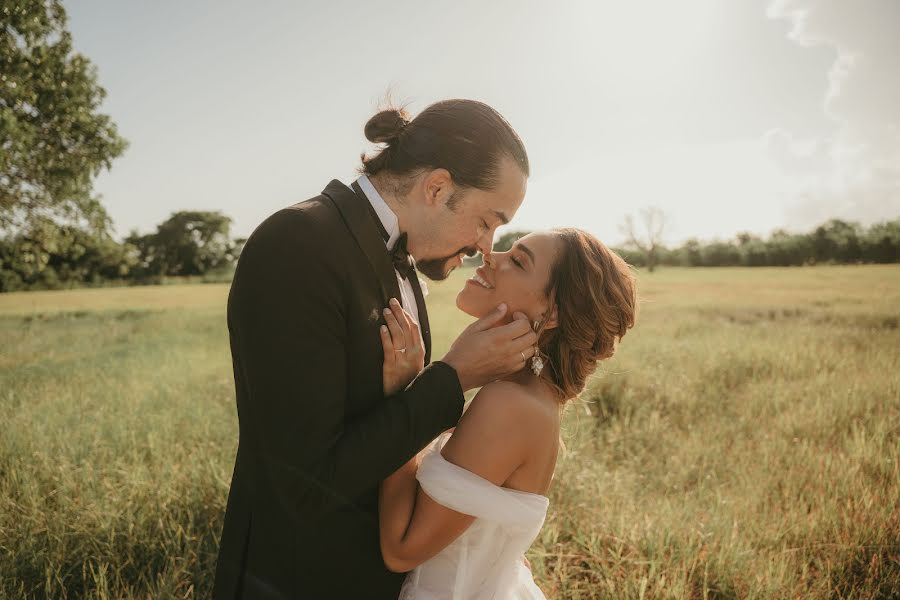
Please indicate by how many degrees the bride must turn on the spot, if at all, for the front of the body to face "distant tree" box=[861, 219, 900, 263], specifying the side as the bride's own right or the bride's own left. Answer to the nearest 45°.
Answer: approximately 135° to the bride's own right

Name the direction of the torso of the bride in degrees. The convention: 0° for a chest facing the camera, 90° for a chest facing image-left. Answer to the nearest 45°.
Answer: approximately 90°

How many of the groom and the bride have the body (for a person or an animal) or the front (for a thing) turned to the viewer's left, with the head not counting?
1

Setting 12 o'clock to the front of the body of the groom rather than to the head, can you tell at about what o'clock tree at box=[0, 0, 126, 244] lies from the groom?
The tree is roughly at 8 o'clock from the groom.

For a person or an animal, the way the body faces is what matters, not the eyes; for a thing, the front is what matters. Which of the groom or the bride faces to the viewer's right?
the groom

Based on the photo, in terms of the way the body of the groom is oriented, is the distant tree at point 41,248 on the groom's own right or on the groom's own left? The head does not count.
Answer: on the groom's own left

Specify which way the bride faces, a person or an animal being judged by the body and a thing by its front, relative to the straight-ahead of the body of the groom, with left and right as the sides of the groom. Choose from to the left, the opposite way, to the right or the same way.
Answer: the opposite way

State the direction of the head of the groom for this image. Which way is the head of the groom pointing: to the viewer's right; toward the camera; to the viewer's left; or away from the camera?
to the viewer's right

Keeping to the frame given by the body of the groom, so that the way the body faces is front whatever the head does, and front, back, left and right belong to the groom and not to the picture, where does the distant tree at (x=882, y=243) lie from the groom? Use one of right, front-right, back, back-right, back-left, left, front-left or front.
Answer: front-left

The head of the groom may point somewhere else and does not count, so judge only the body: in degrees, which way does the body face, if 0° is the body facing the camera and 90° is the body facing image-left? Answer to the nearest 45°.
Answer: approximately 270°
